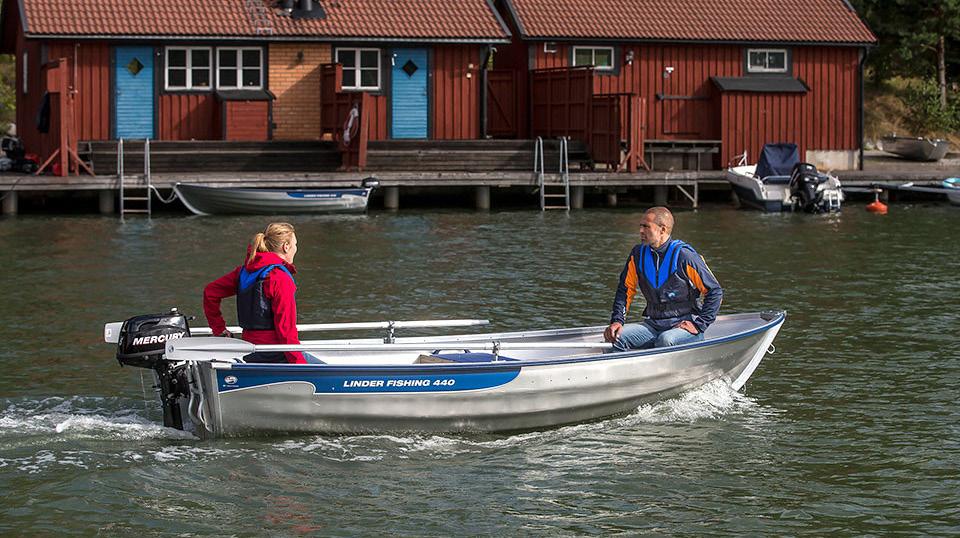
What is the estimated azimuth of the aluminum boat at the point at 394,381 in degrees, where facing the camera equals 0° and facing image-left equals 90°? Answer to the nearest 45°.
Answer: approximately 270°

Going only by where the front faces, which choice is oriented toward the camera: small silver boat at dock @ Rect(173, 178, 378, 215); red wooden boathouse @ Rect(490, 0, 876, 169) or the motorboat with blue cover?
the red wooden boathouse

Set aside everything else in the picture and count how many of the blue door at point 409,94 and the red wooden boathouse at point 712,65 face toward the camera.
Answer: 2

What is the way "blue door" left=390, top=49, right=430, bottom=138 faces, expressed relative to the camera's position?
facing the viewer

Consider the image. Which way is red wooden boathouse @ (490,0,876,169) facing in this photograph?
toward the camera

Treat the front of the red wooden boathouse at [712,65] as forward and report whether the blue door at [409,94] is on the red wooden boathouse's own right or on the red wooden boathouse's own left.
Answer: on the red wooden boathouse's own right

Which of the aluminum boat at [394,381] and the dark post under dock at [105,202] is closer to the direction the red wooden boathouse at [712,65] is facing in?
the aluminum boat

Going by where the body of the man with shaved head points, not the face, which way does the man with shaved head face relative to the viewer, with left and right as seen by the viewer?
facing the viewer and to the left of the viewer

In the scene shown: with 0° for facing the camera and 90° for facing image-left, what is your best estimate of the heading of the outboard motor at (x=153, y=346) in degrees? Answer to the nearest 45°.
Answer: approximately 270°

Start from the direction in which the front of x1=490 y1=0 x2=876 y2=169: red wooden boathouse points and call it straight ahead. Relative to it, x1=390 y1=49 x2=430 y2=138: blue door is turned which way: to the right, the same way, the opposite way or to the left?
the same way

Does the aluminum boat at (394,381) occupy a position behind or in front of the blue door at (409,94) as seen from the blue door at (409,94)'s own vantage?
in front

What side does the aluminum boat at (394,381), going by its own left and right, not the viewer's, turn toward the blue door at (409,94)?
left

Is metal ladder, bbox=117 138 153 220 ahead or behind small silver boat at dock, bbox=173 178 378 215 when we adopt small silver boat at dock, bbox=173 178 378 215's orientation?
ahead

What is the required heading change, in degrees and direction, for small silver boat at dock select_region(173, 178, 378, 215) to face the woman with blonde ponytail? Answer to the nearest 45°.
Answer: approximately 90° to its left

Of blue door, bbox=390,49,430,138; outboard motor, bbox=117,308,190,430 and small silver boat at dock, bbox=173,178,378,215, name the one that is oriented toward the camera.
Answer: the blue door
